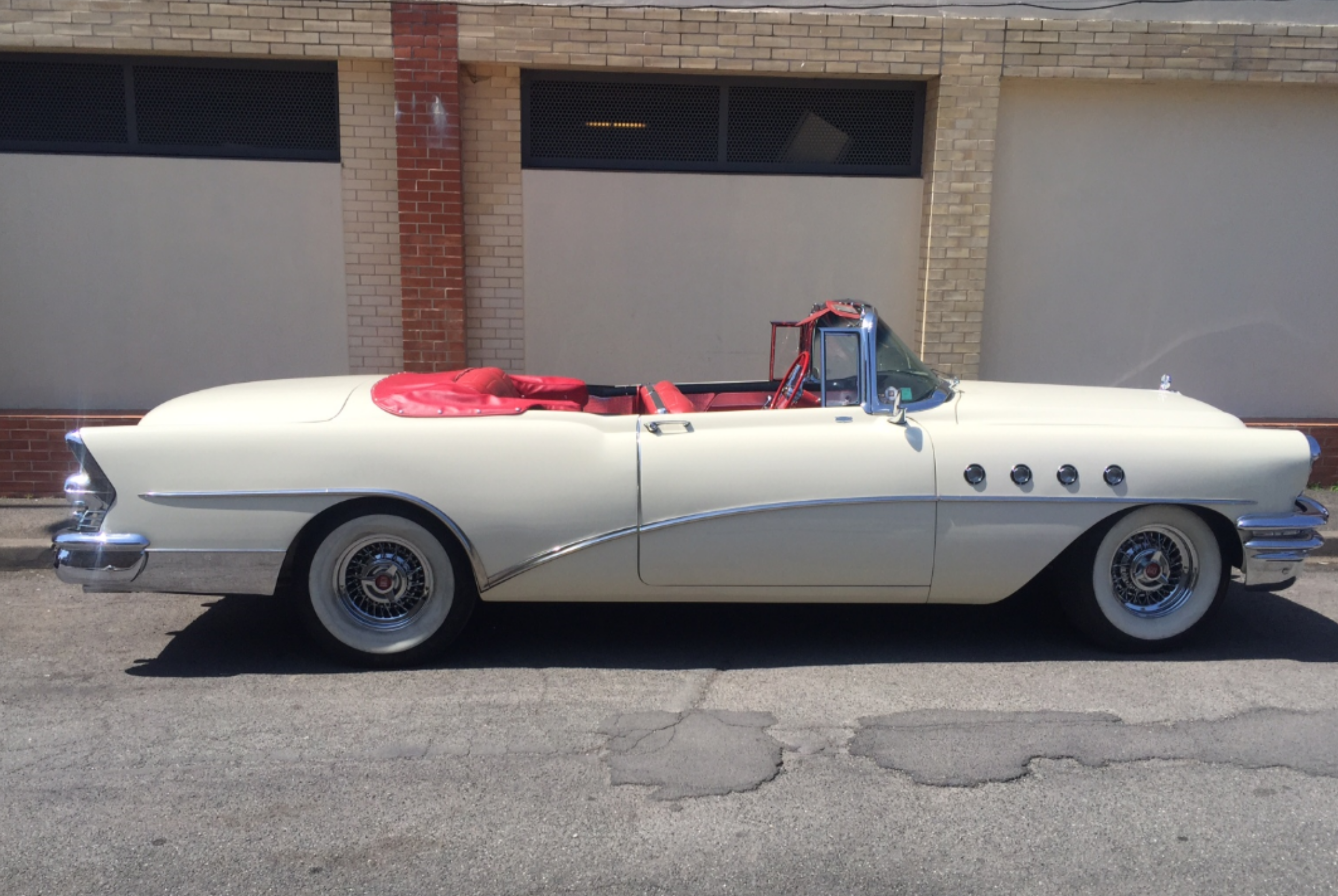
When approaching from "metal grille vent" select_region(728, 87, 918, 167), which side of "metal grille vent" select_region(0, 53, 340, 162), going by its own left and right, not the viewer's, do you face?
left

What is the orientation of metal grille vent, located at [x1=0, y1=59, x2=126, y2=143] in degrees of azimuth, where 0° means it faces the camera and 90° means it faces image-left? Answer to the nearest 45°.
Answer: approximately 0°

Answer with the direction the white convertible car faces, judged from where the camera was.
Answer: facing to the right of the viewer

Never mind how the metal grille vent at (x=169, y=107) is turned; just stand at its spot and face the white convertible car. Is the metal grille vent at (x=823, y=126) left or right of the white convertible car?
left

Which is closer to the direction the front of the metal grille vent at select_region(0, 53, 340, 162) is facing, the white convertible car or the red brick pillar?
the white convertible car

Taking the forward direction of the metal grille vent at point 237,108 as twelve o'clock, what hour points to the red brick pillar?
The red brick pillar is roughly at 10 o'clock from the metal grille vent.

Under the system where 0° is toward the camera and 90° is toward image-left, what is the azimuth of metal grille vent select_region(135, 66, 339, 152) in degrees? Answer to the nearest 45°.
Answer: approximately 0°
